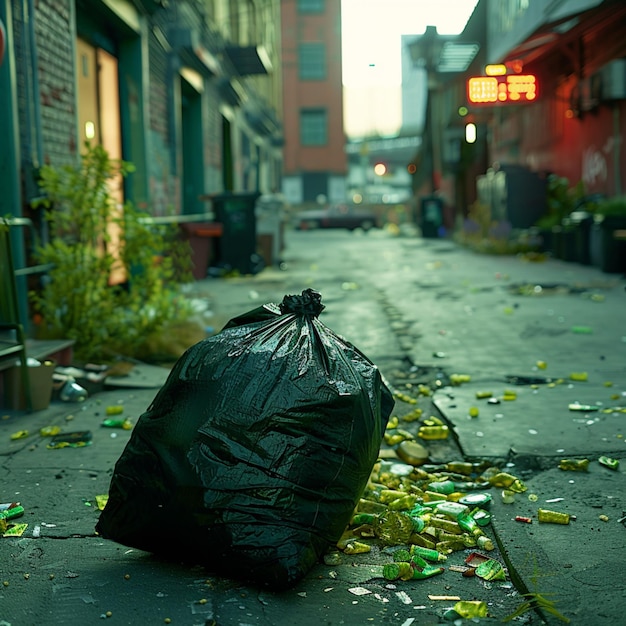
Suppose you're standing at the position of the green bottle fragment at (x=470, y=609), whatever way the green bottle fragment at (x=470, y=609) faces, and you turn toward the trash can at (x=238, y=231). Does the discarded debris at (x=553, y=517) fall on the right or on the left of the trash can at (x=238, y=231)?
right

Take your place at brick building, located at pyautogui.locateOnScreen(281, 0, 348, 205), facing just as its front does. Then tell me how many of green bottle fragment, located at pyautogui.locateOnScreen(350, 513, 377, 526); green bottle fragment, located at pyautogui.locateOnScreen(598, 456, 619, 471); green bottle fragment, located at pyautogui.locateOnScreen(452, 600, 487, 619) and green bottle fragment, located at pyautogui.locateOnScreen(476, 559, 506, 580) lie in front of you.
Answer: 4

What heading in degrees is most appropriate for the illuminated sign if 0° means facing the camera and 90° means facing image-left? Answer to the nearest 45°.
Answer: approximately 0°

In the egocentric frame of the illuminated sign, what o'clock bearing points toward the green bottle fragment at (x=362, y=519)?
The green bottle fragment is roughly at 12 o'clock from the illuminated sign.

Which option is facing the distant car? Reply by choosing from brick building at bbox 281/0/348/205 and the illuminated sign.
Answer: the brick building

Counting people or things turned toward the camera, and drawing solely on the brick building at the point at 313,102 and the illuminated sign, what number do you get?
2

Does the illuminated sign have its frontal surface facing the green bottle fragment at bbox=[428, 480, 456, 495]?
yes

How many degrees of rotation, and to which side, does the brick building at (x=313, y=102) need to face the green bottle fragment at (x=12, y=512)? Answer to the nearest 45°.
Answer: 0° — it already faces it

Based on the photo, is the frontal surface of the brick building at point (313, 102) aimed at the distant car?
yes

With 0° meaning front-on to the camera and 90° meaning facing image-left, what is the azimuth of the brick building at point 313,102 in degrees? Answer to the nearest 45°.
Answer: approximately 0°

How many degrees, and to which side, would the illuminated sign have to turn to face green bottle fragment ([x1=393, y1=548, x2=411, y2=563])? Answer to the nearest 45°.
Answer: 0° — it already faces it
